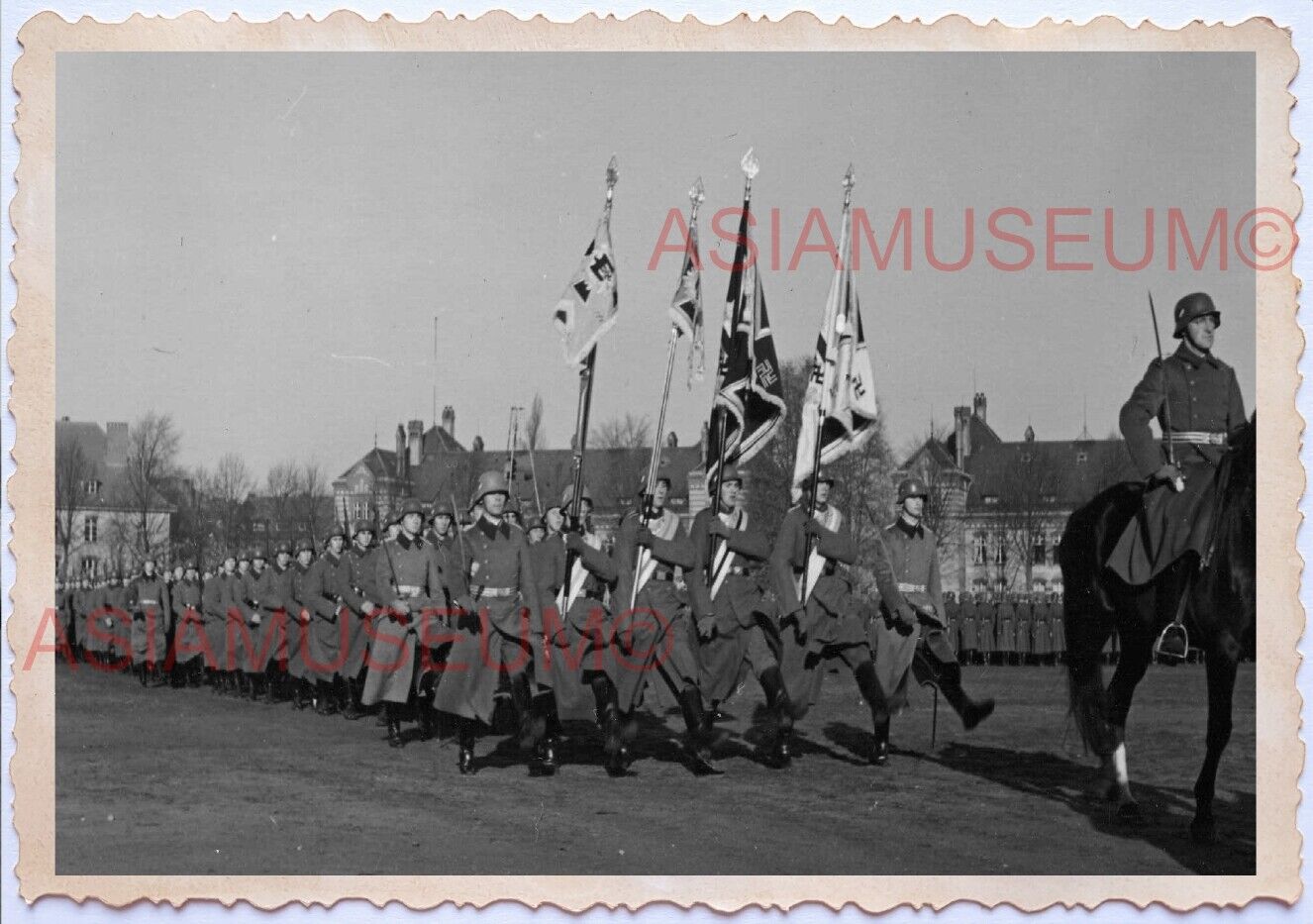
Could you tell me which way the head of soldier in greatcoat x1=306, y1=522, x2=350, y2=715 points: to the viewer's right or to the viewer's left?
to the viewer's right

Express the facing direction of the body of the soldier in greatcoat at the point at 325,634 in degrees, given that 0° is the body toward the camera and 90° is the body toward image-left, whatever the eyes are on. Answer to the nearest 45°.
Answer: approximately 315°

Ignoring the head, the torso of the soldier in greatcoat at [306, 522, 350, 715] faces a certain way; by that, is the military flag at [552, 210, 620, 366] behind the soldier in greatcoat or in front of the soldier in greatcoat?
in front

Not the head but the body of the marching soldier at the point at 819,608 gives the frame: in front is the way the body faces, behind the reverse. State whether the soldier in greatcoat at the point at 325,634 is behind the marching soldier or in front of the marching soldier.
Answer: behind

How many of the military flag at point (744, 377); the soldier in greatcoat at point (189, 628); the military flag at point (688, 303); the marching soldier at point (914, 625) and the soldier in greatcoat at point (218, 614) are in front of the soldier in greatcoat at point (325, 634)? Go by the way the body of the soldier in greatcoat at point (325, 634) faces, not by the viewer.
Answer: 3

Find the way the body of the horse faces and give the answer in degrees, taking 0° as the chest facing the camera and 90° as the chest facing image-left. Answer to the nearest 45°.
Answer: approximately 315°

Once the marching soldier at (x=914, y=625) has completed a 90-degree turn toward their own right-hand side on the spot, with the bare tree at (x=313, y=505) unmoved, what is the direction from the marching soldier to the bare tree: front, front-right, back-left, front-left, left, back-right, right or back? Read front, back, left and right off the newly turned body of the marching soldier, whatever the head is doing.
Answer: right

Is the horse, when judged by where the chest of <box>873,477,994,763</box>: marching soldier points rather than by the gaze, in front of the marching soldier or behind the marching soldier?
in front

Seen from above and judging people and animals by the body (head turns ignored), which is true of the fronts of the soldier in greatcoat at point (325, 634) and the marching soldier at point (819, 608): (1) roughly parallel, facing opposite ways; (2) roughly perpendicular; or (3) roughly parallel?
roughly parallel
